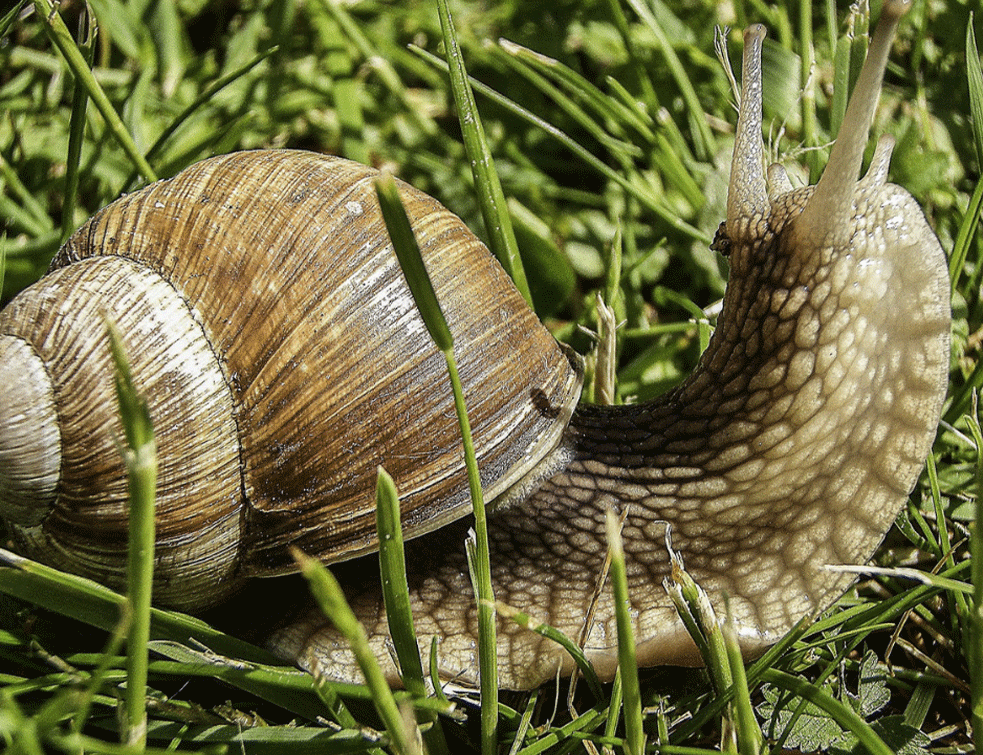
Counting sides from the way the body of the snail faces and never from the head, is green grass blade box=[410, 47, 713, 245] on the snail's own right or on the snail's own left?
on the snail's own left

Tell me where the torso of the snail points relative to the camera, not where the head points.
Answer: to the viewer's right

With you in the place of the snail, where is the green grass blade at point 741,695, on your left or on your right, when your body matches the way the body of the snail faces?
on your right

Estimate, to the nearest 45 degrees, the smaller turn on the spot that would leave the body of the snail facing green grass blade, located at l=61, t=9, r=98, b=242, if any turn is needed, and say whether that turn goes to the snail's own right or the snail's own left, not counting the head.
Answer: approximately 135° to the snail's own left

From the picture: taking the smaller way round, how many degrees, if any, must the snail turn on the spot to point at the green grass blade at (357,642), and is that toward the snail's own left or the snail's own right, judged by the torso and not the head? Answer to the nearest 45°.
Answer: approximately 90° to the snail's own right
